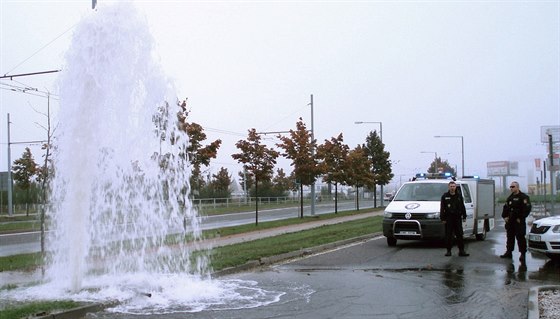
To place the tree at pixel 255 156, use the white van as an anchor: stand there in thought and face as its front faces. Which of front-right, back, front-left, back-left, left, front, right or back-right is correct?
right

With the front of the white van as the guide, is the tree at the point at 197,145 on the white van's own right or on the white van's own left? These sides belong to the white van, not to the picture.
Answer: on the white van's own right

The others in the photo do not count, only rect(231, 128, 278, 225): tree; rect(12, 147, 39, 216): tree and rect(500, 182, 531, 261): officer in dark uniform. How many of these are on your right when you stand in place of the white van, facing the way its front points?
2

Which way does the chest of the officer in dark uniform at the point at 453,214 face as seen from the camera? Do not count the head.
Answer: toward the camera

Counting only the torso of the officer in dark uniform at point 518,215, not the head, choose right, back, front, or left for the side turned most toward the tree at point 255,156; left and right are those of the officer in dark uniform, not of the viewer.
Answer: right

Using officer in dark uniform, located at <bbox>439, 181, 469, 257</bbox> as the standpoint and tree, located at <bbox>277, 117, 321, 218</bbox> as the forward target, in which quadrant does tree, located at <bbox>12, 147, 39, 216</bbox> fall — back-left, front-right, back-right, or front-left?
front-left

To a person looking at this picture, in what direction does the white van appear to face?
facing the viewer and to the left of the viewer

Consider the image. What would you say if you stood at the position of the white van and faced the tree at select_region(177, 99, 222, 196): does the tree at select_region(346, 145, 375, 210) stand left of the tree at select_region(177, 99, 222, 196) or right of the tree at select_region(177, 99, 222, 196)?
right

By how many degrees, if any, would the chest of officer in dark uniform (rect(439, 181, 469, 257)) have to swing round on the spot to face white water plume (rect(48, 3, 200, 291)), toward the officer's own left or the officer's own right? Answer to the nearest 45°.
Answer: approximately 45° to the officer's own right

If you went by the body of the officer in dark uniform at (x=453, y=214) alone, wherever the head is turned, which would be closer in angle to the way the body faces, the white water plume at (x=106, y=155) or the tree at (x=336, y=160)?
the white water plume

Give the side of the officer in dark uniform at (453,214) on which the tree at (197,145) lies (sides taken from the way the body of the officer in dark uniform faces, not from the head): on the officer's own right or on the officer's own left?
on the officer's own right

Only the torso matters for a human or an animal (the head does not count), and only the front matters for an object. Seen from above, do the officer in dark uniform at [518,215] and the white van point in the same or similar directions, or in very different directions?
same or similar directions

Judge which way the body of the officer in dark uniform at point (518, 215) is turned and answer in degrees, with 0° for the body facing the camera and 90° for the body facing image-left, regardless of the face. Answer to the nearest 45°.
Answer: approximately 45°

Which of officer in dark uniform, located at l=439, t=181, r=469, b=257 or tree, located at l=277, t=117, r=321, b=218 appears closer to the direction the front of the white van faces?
the officer in dark uniform

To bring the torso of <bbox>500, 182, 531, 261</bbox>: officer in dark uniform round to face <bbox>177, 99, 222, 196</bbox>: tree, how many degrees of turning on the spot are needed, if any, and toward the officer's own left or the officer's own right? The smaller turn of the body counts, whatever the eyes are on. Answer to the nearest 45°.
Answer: approximately 90° to the officer's own right
